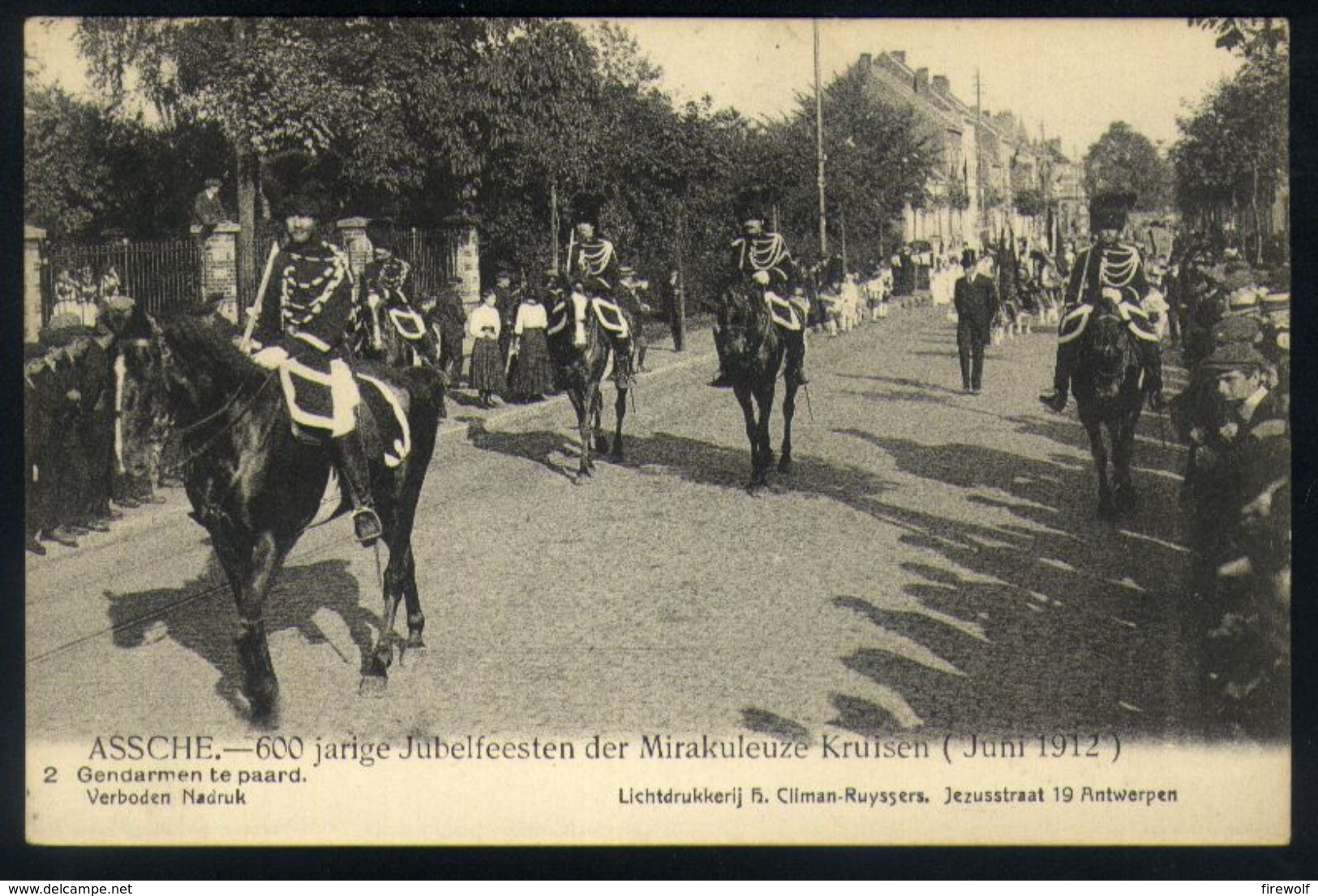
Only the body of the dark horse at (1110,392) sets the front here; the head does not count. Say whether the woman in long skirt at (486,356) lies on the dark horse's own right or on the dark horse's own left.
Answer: on the dark horse's own right

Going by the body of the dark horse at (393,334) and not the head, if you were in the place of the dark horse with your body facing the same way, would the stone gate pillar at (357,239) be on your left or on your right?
on your right

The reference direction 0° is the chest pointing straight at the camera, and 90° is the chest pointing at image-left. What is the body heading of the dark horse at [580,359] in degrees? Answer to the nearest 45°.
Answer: approximately 45°

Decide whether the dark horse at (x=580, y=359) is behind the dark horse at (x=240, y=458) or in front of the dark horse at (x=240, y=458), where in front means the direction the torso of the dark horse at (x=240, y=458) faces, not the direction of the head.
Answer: behind

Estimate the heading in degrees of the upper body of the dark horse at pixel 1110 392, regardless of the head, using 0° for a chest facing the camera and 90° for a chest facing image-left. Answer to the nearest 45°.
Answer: approximately 0°

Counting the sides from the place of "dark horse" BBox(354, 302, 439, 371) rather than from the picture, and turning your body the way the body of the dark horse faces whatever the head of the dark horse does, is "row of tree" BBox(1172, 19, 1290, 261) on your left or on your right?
on your left
